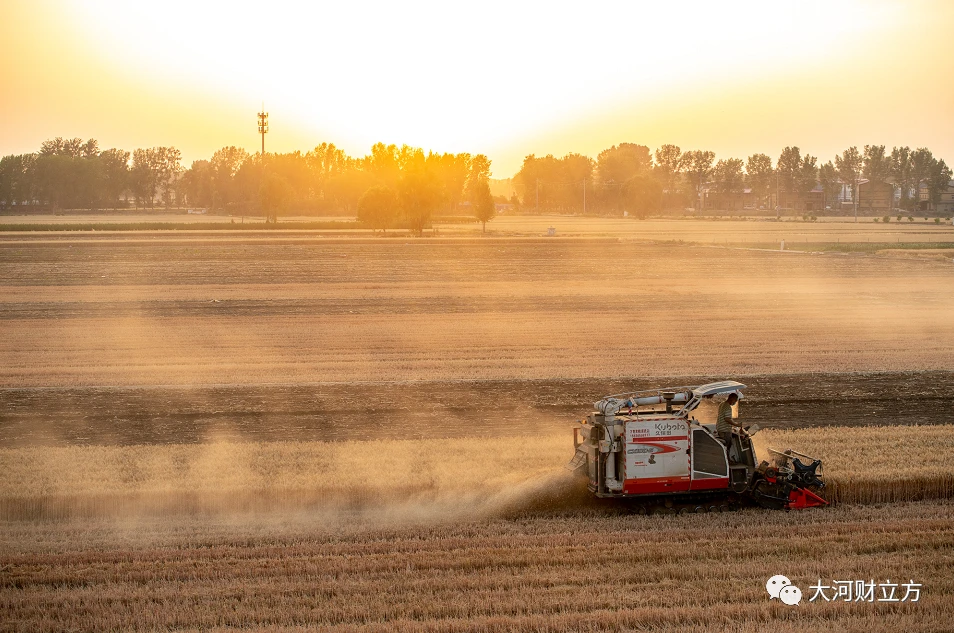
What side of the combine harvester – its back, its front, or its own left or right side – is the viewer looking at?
right
